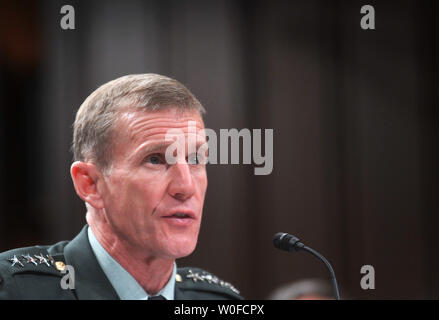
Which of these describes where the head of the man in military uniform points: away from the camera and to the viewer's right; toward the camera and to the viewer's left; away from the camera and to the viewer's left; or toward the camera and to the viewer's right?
toward the camera and to the viewer's right

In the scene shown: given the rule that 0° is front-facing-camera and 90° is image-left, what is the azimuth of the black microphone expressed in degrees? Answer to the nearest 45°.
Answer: approximately 90°

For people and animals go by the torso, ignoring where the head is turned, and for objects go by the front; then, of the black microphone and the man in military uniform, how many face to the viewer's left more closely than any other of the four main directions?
1
